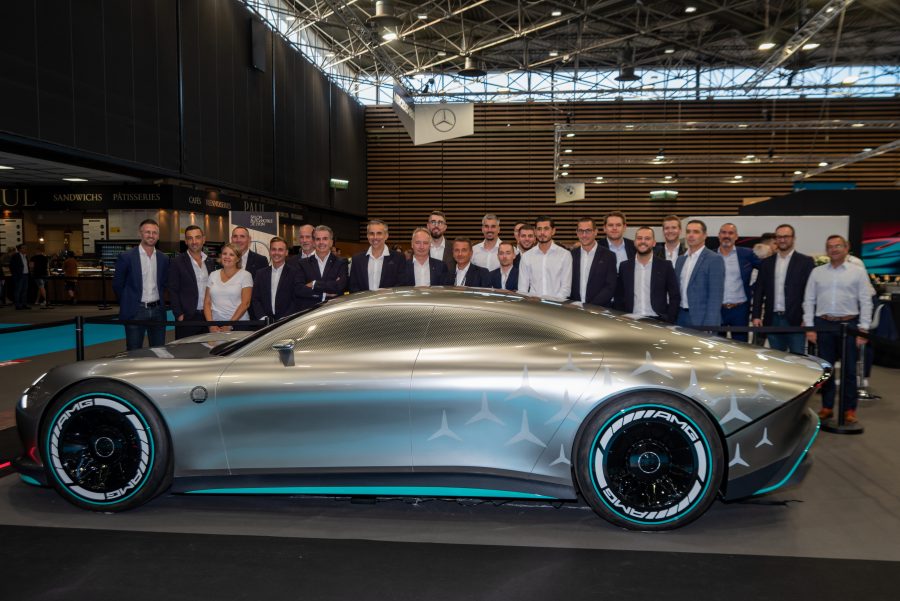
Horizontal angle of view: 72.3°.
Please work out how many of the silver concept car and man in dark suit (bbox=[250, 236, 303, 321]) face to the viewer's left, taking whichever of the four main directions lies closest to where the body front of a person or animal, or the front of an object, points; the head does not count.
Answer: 1

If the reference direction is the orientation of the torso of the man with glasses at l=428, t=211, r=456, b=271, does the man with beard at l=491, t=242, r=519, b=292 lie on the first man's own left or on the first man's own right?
on the first man's own left

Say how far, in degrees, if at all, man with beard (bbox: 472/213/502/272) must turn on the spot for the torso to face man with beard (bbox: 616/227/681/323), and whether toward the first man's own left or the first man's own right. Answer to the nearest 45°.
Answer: approximately 45° to the first man's own left

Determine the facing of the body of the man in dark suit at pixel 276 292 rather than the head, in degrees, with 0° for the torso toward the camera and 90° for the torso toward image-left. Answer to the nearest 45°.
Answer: approximately 0°

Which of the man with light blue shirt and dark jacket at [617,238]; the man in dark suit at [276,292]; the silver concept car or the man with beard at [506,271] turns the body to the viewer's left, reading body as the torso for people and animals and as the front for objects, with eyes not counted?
the silver concept car

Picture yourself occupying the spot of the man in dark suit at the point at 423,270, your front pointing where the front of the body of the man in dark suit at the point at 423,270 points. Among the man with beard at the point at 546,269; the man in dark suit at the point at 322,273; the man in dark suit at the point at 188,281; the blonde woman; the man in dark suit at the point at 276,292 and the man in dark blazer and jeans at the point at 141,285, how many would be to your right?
5
